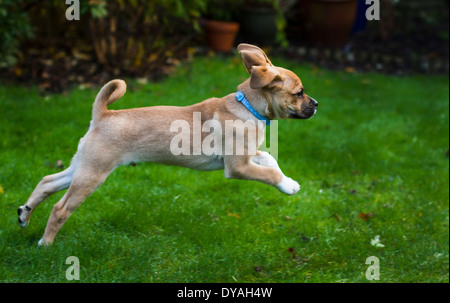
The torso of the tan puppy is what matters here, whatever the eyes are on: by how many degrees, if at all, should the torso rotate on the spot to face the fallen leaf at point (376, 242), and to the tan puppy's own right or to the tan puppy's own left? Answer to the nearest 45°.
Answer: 0° — it already faces it

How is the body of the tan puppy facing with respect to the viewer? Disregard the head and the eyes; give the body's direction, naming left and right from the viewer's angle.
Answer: facing to the right of the viewer

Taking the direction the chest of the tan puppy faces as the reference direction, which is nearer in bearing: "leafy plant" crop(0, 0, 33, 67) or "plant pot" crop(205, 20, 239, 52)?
the plant pot

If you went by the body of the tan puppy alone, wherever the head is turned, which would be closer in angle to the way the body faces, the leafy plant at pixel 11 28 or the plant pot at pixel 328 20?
the plant pot

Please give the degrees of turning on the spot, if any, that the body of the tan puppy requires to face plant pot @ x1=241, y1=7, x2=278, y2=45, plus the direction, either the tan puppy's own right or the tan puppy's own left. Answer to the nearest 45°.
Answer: approximately 90° to the tan puppy's own left

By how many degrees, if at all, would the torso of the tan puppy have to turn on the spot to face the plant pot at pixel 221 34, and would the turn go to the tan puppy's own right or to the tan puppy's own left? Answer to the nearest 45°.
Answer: approximately 90° to the tan puppy's own left

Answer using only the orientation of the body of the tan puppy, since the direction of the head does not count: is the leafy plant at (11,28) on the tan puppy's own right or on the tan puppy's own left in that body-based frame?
on the tan puppy's own left

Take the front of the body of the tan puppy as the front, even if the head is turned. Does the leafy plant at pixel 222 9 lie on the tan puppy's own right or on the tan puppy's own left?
on the tan puppy's own left
